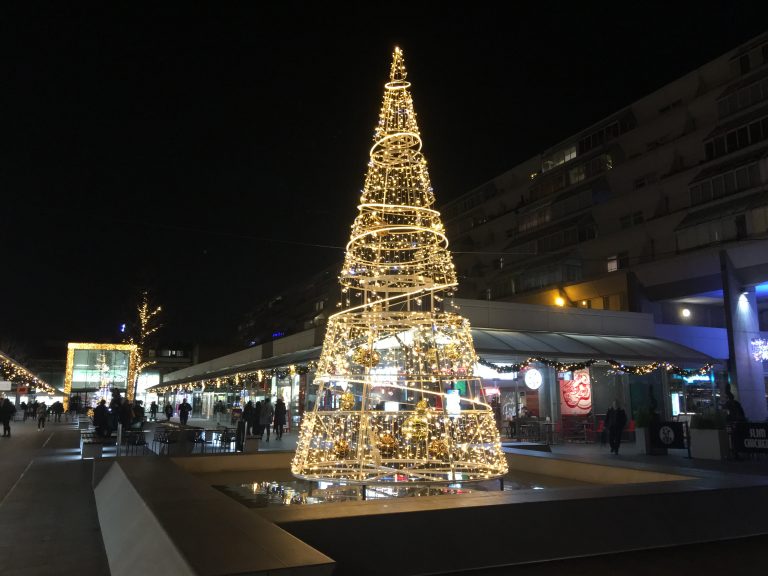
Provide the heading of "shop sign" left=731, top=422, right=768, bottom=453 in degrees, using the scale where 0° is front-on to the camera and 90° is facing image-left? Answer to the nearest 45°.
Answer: approximately 0°

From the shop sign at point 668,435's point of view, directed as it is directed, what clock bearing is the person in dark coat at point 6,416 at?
The person in dark coat is roughly at 3 o'clock from the shop sign.

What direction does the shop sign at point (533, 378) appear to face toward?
toward the camera

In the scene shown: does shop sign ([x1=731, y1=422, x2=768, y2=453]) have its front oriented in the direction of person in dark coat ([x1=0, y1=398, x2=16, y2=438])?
no

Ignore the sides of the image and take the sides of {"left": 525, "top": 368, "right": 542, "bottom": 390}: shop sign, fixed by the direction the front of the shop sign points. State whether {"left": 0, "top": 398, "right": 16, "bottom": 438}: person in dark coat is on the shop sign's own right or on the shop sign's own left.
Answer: on the shop sign's own right

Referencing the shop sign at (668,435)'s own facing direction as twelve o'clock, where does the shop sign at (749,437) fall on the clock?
the shop sign at (749,437) is roughly at 10 o'clock from the shop sign at (668,435).

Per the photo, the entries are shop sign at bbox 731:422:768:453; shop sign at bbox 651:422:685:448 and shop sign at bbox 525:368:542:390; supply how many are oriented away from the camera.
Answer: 0

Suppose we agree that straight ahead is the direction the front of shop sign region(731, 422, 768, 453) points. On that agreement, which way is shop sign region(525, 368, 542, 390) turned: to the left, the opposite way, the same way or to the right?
the same way

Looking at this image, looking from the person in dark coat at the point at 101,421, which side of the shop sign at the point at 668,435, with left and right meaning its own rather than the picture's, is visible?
right

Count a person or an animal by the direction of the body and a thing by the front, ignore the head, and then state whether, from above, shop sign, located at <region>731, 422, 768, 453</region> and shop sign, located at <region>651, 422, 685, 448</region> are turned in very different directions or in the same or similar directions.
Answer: same or similar directions

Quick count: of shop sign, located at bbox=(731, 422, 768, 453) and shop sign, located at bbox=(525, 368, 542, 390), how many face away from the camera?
0
